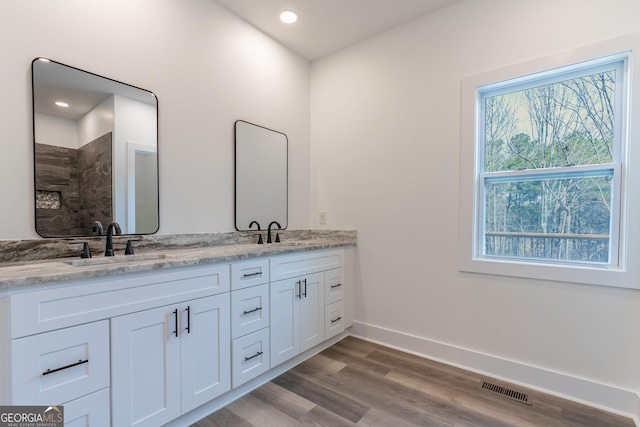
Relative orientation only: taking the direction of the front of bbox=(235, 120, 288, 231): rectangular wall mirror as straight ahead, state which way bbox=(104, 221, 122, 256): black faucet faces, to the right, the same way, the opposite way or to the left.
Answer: the same way

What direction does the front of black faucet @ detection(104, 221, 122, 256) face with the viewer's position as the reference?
facing the viewer and to the right of the viewer

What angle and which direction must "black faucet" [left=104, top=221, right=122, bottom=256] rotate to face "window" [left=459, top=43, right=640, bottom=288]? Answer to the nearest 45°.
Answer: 0° — it already faces it

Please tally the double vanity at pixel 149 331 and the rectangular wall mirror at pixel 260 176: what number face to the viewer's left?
0

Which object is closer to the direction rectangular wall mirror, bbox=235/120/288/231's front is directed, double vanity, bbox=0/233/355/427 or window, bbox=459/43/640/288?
the window

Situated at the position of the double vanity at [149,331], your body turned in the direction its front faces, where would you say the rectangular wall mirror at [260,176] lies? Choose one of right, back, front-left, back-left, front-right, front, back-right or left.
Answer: left

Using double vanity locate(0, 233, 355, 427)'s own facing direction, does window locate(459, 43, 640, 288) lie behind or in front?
in front

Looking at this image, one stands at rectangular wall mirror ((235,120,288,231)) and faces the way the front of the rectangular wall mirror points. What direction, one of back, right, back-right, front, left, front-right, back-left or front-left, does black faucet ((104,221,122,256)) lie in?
right

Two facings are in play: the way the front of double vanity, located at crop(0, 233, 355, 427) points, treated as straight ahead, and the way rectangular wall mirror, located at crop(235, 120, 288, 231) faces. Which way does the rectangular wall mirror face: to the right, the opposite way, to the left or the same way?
the same way

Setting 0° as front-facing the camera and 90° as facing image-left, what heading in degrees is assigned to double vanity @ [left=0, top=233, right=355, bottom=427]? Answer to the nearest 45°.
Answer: approximately 315°

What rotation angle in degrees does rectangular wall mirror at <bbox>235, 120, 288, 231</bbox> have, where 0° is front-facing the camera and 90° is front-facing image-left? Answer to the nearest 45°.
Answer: approximately 315°
